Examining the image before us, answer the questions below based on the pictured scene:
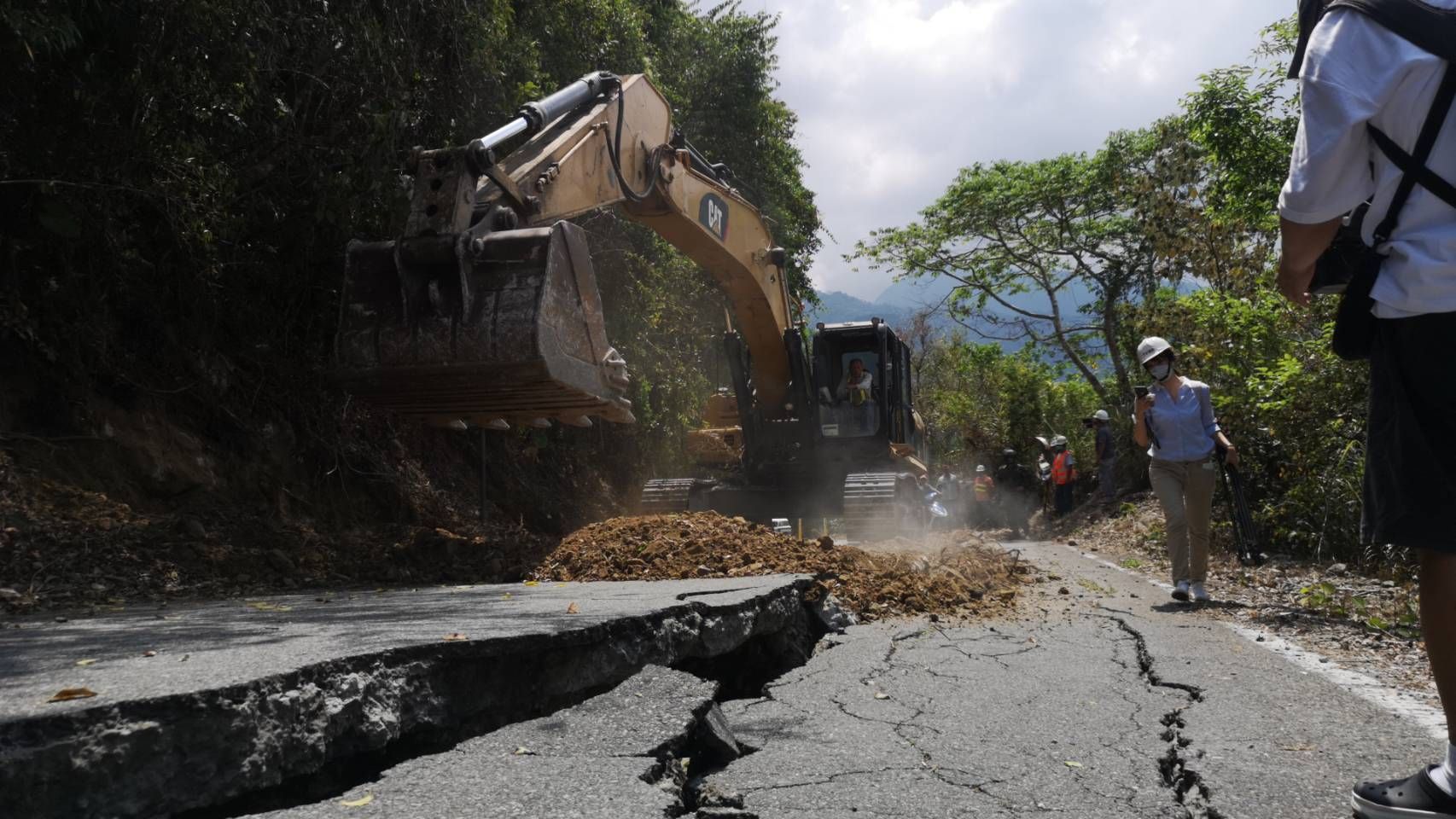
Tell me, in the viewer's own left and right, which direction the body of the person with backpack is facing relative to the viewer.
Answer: facing away from the viewer and to the left of the viewer

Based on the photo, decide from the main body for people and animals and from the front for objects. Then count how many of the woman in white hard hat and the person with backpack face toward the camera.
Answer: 1

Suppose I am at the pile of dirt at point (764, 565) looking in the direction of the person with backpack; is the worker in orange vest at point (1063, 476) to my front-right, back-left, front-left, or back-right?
back-left

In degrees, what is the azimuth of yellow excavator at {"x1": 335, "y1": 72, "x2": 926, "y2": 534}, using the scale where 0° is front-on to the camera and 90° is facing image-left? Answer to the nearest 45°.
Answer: approximately 45°

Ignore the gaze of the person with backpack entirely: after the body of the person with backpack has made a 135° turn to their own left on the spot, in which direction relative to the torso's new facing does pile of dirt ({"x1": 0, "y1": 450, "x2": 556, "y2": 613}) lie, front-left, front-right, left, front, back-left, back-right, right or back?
right

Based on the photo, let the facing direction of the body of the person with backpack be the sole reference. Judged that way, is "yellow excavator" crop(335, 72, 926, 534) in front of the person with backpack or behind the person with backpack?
in front

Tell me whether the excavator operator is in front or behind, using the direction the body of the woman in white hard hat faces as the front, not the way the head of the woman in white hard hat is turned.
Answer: behind

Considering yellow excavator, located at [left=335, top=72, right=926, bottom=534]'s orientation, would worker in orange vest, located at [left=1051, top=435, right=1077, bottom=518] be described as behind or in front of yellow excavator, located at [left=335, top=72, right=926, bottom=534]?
behind

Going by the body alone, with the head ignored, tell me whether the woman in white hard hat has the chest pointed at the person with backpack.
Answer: yes

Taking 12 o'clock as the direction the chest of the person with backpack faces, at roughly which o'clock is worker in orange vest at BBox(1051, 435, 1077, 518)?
The worker in orange vest is roughly at 1 o'clock from the person with backpack.
